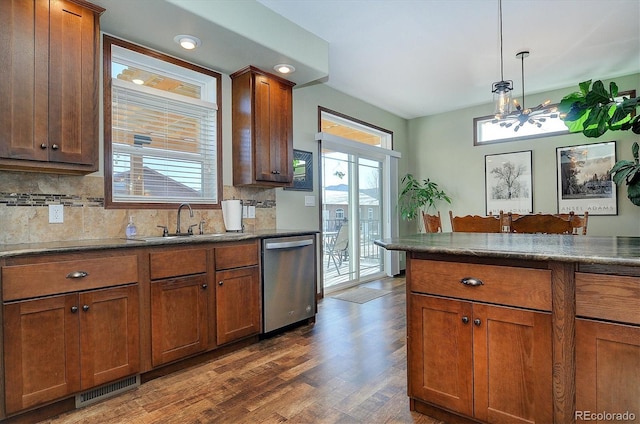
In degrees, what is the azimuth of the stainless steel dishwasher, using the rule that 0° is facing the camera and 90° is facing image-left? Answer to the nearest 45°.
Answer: approximately 315°

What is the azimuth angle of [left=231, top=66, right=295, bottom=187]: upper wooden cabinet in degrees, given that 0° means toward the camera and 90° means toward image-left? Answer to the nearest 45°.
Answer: approximately 315°

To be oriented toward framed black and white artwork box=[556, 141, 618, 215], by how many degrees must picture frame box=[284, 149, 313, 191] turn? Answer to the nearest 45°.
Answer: approximately 45° to its left

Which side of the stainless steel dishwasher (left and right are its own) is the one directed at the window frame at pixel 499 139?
left
